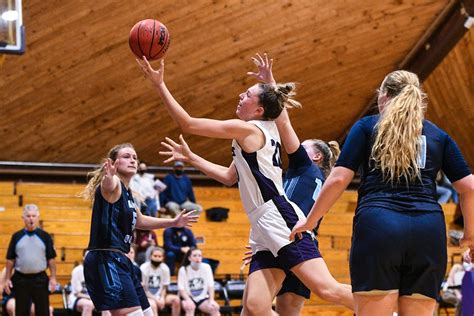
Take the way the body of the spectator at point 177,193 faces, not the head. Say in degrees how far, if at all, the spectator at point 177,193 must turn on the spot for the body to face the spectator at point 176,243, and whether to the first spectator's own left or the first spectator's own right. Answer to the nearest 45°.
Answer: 0° — they already face them

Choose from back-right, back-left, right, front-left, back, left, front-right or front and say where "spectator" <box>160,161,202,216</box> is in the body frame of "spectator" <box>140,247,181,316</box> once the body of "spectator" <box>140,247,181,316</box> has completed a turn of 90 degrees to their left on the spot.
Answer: left

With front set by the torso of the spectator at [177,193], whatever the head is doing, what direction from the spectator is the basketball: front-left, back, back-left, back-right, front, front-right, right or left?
front

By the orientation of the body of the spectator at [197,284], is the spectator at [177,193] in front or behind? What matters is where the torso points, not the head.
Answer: behind

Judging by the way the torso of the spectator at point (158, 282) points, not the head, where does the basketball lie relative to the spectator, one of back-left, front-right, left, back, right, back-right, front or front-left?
front

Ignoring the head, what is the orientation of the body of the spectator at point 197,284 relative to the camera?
toward the camera

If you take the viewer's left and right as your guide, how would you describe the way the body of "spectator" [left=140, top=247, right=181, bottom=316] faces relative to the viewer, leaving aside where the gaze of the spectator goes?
facing the viewer

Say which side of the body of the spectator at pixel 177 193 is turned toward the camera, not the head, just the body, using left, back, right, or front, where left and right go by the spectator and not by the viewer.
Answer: front

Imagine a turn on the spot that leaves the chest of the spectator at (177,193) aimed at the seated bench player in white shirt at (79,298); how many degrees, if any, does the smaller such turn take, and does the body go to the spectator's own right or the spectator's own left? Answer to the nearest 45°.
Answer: approximately 45° to the spectator's own right

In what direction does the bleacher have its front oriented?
toward the camera

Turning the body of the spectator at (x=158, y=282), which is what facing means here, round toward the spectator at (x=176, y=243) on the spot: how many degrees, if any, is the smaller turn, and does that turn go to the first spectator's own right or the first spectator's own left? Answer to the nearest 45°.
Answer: approximately 180°

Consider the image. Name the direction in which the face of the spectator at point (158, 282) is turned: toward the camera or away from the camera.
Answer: toward the camera

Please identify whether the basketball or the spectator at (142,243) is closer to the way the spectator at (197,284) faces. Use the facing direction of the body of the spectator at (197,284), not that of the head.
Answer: the basketball

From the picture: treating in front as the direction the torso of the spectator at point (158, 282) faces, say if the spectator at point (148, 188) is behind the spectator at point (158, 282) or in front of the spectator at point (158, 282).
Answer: behind

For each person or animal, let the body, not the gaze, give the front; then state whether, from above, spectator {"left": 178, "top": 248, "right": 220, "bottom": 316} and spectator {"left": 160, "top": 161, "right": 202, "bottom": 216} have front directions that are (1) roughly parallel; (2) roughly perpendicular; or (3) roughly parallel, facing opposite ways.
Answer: roughly parallel

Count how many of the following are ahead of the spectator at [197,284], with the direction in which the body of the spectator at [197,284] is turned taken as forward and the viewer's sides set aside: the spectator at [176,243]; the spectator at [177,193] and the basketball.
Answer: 1

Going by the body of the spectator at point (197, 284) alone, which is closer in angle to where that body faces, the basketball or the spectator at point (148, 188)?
the basketball
